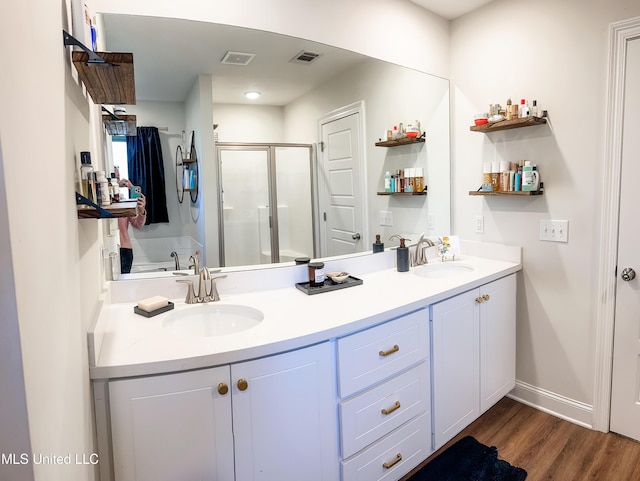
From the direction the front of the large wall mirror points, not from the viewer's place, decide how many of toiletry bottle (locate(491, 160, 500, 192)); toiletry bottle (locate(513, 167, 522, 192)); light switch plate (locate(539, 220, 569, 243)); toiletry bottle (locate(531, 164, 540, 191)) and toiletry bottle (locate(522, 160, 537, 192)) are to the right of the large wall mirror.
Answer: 0

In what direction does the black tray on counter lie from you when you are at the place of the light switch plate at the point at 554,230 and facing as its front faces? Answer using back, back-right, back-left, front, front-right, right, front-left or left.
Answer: front

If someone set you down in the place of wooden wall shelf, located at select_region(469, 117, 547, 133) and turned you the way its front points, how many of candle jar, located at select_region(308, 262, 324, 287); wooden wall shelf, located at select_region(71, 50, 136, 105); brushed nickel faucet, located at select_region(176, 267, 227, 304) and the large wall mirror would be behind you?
0

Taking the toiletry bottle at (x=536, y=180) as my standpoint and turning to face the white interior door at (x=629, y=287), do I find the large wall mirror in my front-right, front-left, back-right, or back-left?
back-right

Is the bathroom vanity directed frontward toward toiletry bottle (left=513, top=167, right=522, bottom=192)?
no

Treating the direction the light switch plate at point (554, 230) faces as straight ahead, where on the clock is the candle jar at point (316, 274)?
The candle jar is roughly at 12 o'clock from the light switch plate.

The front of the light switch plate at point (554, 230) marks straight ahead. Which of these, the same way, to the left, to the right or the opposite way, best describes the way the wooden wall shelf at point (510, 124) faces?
the same way

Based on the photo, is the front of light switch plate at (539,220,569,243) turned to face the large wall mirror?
yes

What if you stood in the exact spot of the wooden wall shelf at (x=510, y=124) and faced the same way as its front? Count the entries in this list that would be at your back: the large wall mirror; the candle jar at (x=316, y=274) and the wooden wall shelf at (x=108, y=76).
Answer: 0

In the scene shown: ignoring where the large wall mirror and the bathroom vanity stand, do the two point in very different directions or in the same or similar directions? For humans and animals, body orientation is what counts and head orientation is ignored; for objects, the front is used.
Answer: same or similar directions

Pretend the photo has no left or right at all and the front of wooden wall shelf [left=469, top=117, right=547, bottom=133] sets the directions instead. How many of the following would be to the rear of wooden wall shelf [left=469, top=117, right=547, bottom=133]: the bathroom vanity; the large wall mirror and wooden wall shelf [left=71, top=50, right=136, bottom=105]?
0

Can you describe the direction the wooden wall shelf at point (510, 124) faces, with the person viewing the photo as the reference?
facing the viewer and to the left of the viewer
